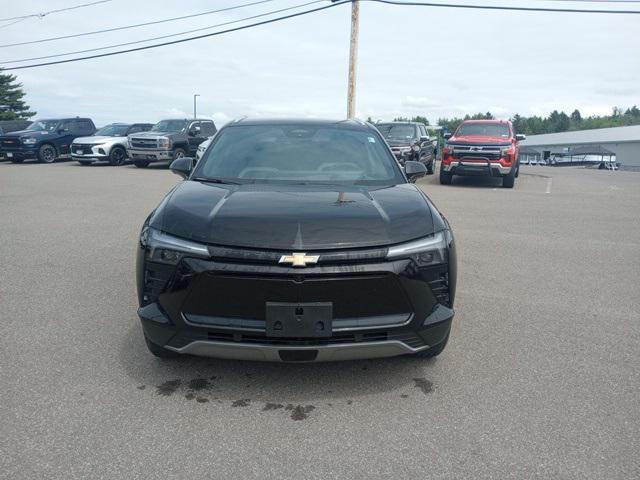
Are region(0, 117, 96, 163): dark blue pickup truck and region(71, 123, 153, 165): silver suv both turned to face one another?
no

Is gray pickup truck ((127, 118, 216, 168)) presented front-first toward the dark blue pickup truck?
no

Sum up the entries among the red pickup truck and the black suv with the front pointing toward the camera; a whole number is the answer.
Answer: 2

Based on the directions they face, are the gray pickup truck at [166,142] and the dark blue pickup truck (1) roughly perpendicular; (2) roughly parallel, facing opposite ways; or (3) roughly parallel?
roughly parallel

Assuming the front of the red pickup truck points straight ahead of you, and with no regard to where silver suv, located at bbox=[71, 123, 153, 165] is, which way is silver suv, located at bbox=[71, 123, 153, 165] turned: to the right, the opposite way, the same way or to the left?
the same way

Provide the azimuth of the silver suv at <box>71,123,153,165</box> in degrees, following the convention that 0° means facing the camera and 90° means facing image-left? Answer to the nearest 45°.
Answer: approximately 45°

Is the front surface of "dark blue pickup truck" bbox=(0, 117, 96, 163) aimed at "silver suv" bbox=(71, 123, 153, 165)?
no

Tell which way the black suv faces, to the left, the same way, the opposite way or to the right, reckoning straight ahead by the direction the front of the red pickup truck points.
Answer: the same way

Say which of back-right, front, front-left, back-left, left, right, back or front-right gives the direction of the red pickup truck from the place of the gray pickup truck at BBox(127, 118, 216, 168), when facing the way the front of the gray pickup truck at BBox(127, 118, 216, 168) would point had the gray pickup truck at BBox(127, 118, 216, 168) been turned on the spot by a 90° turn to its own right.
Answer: back

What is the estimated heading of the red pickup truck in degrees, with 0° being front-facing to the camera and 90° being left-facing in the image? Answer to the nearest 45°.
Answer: approximately 0°

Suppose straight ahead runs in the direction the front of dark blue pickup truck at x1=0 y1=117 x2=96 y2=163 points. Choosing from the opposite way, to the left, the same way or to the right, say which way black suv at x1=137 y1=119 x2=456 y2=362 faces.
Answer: the same way

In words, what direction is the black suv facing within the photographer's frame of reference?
facing the viewer

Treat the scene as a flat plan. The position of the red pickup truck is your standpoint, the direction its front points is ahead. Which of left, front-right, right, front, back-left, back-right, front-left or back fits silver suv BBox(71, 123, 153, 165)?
right

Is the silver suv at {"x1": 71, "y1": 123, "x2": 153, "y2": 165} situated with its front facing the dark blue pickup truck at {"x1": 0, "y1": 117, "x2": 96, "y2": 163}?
no

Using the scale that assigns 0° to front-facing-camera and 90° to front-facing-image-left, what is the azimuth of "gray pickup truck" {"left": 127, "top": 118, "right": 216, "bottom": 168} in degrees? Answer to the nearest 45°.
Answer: approximately 45°

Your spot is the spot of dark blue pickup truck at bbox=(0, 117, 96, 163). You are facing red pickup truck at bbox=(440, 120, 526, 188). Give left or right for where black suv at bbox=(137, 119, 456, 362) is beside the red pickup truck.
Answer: right

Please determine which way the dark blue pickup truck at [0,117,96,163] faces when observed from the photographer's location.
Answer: facing the viewer and to the left of the viewer

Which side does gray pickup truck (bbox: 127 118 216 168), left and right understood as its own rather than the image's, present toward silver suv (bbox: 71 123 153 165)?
right

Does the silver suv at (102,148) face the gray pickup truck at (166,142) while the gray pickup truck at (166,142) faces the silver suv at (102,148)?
no

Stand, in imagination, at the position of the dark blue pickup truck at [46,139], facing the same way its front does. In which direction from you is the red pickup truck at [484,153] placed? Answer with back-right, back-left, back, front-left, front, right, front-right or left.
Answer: left
